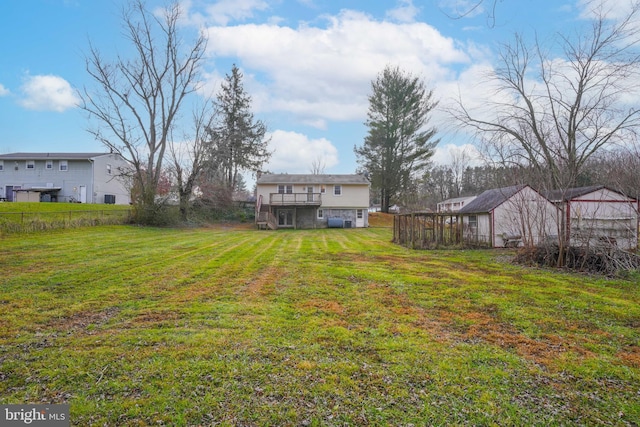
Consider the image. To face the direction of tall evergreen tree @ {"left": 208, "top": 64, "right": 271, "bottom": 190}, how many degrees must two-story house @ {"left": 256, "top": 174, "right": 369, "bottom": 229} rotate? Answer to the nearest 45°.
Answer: approximately 45° to its left

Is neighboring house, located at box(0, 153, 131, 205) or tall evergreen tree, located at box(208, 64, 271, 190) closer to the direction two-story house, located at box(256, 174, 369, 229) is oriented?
the tall evergreen tree

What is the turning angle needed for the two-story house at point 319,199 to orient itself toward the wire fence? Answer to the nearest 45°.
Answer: approximately 135° to its left

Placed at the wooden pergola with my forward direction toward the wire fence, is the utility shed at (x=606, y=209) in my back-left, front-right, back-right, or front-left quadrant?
back-left

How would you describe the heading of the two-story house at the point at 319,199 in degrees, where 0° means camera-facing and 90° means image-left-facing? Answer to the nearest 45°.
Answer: approximately 180°
